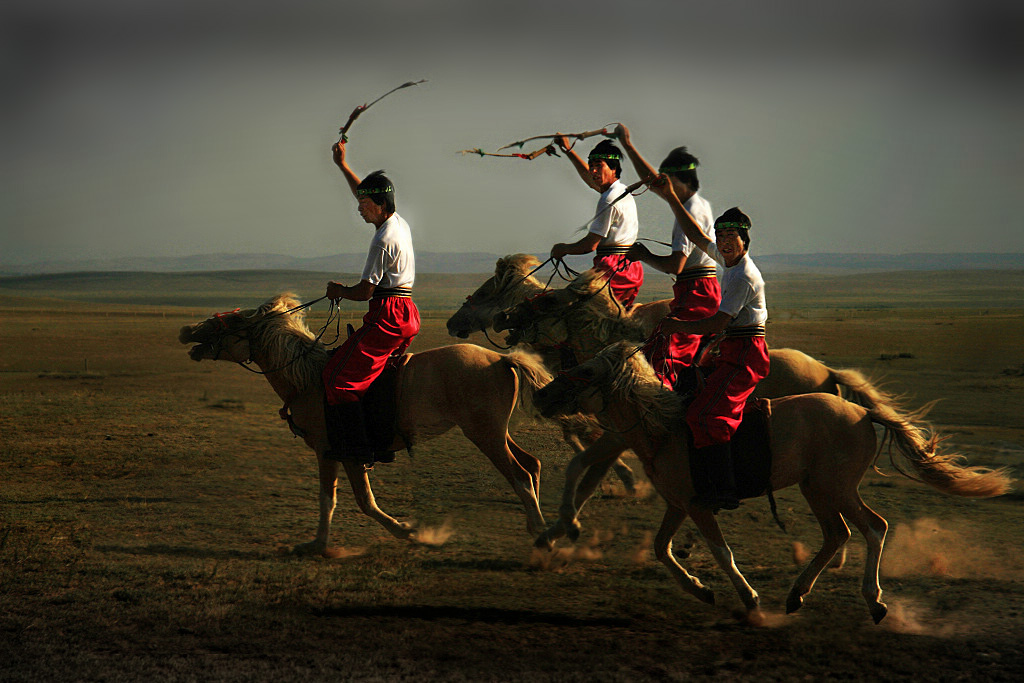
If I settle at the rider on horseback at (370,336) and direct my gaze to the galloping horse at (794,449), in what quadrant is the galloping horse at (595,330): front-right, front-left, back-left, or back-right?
front-left

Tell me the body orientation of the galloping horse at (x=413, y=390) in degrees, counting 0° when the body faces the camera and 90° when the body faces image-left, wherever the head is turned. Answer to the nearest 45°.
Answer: approximately 90°

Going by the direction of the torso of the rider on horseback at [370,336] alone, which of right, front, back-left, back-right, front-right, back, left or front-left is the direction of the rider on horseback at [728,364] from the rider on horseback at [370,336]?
back-left

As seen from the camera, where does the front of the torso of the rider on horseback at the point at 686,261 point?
to the viewer's left

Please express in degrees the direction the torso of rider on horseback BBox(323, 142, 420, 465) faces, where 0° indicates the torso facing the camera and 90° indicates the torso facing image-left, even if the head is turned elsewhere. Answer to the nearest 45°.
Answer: approximately 90°

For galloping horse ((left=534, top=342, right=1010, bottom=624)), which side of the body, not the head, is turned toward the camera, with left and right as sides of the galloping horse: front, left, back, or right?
left

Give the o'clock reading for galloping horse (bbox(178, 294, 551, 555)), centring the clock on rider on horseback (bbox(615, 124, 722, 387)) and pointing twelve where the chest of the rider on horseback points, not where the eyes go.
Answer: The galloping horse is roughly at 12 o'clock from the rider on horseback.

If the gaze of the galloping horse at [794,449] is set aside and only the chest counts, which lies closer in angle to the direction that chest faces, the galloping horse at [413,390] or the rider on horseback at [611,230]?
the galloping horse

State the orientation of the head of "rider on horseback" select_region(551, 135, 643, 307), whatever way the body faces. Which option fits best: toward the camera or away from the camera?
toward the camera

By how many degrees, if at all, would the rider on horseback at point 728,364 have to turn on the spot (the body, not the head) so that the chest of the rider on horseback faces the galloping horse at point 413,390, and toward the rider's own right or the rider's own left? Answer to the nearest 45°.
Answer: approximately 45° to the rider's own right

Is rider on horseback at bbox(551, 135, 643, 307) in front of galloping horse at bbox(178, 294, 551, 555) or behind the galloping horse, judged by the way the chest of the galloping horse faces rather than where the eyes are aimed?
behind

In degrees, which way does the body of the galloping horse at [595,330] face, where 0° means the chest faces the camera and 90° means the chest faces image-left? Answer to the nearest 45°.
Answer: approximately 90°

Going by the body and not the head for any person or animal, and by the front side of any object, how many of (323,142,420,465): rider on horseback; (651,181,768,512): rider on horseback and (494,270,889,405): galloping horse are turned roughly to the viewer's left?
3

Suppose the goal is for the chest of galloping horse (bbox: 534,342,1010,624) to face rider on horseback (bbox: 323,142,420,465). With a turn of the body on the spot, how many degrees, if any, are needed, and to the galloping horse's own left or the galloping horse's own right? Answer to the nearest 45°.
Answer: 0° — it already faces them

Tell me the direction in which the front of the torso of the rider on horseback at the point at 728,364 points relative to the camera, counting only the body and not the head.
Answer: to the viewer's left

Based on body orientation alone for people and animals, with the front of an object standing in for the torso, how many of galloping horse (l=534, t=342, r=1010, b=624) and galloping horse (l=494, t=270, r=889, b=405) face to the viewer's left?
2
